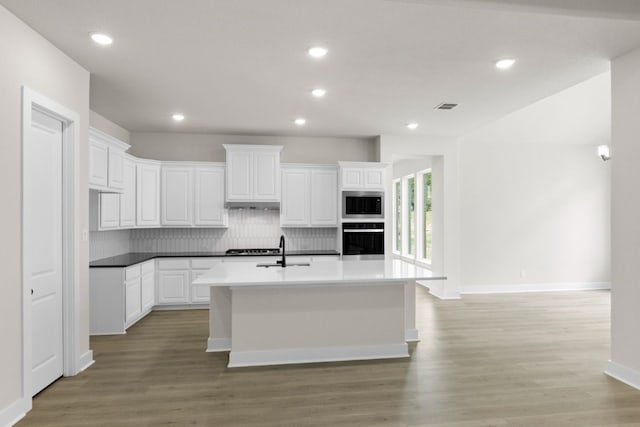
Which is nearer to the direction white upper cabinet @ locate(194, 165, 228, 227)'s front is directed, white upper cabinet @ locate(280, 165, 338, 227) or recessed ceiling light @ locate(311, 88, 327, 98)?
the recessed ceiling light

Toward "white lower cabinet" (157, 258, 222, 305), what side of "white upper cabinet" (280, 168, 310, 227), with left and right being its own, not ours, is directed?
right

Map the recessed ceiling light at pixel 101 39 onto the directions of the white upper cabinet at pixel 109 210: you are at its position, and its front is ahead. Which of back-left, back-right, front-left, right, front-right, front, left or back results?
front-right

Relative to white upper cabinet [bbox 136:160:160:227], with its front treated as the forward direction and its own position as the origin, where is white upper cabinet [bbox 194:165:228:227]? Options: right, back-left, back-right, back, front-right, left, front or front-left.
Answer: left

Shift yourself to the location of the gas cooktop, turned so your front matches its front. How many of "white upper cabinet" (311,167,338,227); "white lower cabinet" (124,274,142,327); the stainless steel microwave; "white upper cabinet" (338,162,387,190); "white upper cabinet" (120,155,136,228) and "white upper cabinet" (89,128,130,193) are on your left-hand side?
3

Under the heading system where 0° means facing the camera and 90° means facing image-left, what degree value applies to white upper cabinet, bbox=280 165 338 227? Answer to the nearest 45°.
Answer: approximately 0°

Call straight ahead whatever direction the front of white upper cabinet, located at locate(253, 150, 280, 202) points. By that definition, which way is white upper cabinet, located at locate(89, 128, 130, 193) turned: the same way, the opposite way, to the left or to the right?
to the left

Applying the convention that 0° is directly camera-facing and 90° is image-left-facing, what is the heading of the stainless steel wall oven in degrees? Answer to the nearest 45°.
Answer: approximately 0°
